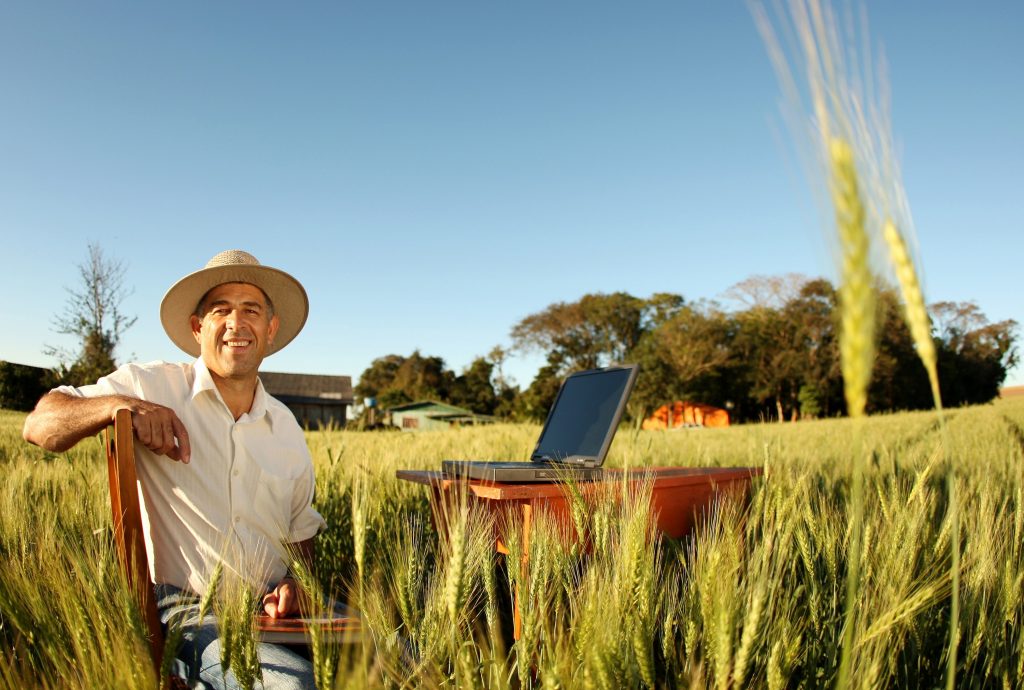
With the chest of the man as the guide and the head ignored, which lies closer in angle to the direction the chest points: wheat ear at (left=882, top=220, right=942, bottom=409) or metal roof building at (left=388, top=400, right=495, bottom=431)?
the wheat ear

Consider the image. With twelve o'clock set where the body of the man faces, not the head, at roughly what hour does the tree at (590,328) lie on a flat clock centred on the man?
The tree is roughly at 7 o'clock from the man.

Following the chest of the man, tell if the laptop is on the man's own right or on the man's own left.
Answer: on the man's own left

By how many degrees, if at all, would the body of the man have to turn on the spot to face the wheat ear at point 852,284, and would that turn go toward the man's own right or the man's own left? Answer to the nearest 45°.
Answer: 0° — they already face it

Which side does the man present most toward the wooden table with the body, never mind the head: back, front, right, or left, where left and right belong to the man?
left

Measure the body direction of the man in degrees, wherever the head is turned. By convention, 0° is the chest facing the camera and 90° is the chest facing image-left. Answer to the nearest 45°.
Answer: approximately 0°

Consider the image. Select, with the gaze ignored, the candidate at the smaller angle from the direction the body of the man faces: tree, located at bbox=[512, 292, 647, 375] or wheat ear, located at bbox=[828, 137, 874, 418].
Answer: the wheat ear

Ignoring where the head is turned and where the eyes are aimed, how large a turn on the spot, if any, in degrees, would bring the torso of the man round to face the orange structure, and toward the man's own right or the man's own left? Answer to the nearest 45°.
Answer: approximately 135° to the man's own left

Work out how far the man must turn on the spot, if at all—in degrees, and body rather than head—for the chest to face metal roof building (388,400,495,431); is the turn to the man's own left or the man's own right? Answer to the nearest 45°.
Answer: approximately 180°

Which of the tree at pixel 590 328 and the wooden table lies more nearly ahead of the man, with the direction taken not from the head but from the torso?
the wooden table
